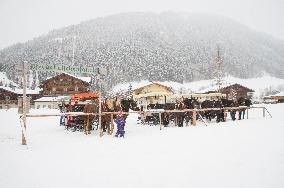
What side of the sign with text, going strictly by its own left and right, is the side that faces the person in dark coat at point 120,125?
left

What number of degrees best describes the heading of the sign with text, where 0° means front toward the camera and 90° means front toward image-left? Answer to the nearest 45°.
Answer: approximately 0°
